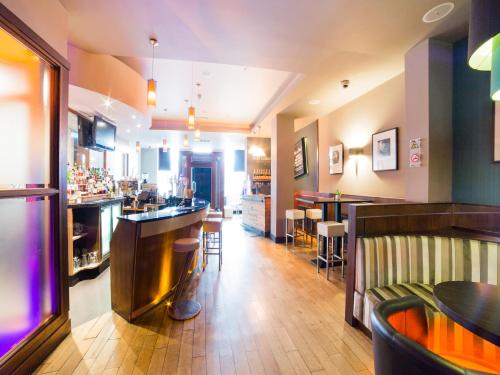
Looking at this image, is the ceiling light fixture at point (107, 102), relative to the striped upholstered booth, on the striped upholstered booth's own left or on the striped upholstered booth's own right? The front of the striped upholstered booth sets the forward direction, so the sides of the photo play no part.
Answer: on the striped upholstered booth's own right

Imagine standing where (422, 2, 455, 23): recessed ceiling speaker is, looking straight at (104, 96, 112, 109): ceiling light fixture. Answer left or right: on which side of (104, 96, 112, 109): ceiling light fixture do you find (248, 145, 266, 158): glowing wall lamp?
right

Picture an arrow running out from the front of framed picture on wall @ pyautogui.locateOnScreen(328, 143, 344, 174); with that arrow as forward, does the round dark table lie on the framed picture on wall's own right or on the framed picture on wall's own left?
on the framed picture on wall's own left

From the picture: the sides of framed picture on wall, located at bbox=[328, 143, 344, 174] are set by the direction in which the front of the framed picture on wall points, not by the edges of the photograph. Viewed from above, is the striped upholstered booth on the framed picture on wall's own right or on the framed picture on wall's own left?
on the framed picture on wall's own left

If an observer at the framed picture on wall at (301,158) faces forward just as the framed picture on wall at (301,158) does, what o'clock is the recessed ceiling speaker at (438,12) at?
The recessed ceiling speaker is roughly at 10 o'clock from the framed picture on wall.

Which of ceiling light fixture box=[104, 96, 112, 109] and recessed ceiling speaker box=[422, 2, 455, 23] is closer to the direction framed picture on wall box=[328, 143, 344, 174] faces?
the ceiling light fixture

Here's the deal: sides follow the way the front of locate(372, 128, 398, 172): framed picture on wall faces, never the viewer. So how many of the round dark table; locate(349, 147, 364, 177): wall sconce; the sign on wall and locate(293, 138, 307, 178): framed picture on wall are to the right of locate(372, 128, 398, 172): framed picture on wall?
2

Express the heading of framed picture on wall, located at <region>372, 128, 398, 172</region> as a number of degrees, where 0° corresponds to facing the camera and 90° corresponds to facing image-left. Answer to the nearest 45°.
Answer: approximately 45°

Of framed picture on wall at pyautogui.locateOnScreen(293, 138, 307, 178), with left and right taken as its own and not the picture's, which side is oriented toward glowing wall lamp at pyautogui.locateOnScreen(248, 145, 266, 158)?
right
